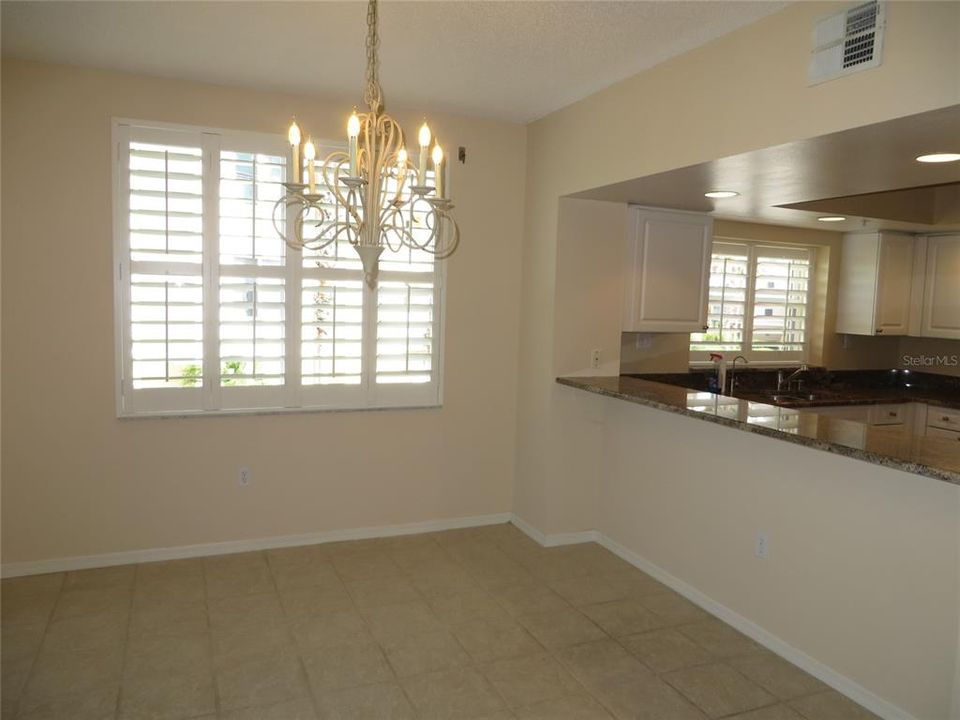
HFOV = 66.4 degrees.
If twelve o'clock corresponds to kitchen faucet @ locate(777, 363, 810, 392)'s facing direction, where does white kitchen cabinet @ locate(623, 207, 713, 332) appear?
The white kitchen cabinet is roughly at 4 o'clock from the kitchen faucet.

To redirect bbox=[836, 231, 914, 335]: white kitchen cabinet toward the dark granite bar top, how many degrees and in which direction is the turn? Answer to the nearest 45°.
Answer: approximately 45° to its right

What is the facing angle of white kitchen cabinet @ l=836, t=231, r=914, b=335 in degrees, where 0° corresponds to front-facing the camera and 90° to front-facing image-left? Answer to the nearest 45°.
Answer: approximately 315°

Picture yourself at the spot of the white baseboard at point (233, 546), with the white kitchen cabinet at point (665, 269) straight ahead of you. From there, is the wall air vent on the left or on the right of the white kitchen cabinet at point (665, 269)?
right

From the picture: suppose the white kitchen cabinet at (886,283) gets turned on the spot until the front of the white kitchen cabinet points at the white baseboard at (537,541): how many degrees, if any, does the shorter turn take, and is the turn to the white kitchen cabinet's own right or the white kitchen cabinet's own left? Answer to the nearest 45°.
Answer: approximately 90° to the white kitchen cabinet's own right

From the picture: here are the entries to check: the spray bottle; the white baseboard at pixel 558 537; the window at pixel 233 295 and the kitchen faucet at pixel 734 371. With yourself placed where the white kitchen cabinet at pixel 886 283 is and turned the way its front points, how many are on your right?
4
